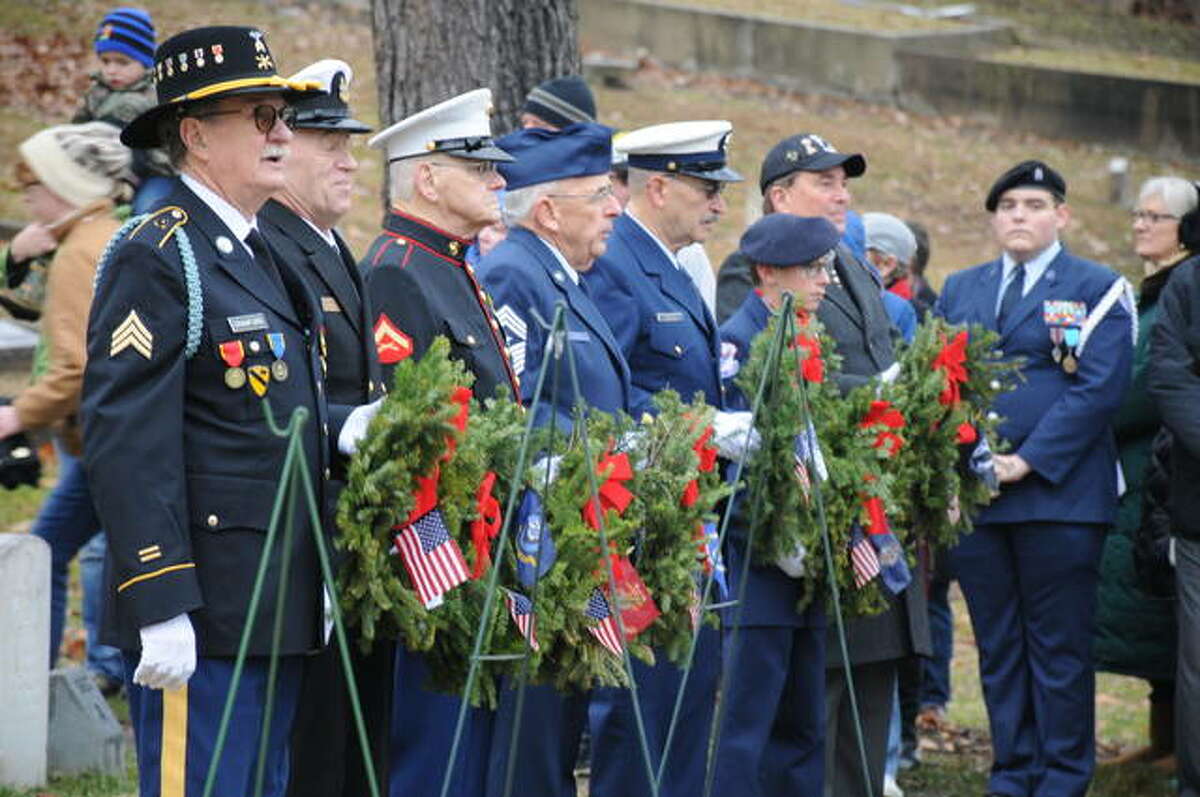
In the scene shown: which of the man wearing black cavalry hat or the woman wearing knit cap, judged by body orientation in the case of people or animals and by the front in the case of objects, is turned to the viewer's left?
the woman wearing knit cap

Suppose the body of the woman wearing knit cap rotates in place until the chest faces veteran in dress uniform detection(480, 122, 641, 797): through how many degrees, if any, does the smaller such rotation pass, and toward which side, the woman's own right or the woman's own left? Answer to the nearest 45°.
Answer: approximately 135° to the woman's own left

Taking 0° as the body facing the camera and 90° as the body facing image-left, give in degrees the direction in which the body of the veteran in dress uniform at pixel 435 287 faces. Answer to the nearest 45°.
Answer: approximately 315°

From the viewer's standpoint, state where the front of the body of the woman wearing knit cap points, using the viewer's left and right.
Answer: facing to the left of the viewer

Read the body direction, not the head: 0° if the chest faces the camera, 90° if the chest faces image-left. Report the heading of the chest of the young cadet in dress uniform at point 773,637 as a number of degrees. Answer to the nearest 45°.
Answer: approximately 315°

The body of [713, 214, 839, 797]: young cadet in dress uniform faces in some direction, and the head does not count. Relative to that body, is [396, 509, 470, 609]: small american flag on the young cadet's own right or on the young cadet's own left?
on the young cadet's own right

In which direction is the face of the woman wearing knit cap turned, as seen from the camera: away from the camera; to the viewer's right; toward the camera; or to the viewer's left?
to the viewer's left

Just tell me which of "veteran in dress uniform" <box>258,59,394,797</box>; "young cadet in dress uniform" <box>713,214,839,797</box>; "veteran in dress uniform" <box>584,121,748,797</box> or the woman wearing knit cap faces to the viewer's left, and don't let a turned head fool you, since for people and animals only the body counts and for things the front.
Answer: the woman wearing knit cap

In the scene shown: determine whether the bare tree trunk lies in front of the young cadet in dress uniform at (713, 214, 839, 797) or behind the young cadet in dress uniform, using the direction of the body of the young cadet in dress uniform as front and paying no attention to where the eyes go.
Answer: behind
